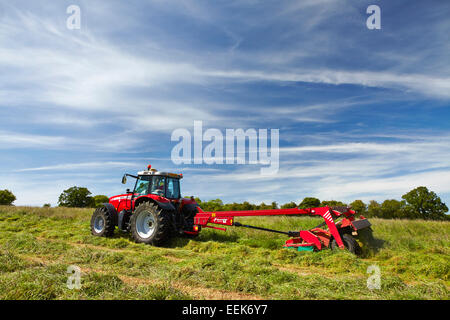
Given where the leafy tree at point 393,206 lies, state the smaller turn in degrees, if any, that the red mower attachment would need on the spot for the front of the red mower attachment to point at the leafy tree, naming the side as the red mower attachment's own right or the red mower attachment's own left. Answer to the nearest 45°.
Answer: approximately 90° to the red mower attachment's own right

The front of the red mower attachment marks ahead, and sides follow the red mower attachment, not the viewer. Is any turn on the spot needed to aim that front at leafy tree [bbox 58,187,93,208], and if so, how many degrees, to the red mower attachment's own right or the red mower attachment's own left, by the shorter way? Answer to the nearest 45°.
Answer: approximately 45° to the red mower attachment's own right

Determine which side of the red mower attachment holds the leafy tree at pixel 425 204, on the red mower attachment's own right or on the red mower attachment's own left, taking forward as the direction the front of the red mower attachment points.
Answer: on the red mower attachment's own right

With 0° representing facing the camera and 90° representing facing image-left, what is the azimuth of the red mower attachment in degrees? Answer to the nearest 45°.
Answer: approximately 90°
